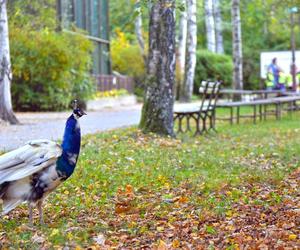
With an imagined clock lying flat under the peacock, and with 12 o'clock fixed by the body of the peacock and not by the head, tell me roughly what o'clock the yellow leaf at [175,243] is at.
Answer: The yellow leaf is roughly at 1 o'clock from the peacock.

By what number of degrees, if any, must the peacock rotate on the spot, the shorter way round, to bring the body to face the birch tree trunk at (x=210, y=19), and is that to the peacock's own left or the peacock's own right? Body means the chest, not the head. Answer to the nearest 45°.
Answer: approximately 90° to the peacock's own left

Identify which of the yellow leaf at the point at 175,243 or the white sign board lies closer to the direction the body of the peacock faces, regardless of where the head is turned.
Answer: the yellow leaf

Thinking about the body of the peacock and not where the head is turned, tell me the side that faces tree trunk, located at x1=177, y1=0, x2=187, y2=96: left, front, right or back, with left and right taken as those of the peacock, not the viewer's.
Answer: left

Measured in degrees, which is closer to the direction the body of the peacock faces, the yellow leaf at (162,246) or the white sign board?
the yellow leaf

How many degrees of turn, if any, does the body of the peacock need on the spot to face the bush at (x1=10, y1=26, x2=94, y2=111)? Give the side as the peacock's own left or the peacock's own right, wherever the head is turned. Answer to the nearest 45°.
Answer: approximately 90° to the peacock's own left

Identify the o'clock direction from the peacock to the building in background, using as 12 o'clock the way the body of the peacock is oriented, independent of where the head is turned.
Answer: The building in background is roughly at 9 o'clock from the peacock.

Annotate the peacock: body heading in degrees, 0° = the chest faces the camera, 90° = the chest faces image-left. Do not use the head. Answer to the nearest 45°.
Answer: approximately 270°

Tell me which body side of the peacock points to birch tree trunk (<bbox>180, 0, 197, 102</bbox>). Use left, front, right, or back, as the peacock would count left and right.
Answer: left

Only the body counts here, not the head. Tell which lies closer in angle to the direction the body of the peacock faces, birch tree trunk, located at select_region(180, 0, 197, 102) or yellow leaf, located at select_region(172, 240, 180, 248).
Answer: the yellow leaf
